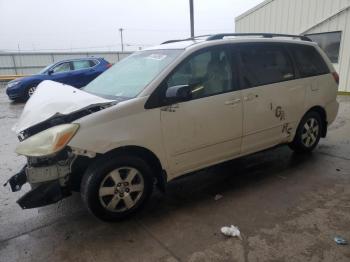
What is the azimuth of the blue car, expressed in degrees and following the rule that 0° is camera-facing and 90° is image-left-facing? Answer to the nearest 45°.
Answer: approximately 45°

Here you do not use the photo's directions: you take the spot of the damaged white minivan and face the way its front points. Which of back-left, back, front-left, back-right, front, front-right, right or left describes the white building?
back

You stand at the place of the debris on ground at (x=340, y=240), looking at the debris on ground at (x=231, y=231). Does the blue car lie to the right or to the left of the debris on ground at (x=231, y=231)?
right

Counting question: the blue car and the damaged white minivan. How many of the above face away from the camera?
0

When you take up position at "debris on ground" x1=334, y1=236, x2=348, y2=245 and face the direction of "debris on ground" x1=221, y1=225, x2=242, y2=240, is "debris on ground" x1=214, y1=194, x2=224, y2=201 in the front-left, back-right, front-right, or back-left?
front-right

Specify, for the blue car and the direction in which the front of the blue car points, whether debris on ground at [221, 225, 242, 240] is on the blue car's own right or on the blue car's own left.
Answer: on the blue car's own left

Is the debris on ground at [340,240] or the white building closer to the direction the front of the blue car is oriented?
the debris on ground

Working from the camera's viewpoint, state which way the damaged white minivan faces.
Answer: facing the viewer and to the left of the viewer

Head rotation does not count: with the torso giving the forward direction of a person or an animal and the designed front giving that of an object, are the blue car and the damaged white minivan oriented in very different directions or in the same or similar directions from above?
same or similar directions

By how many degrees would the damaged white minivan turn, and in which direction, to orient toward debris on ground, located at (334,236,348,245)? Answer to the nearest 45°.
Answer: approximately 90° to its left
